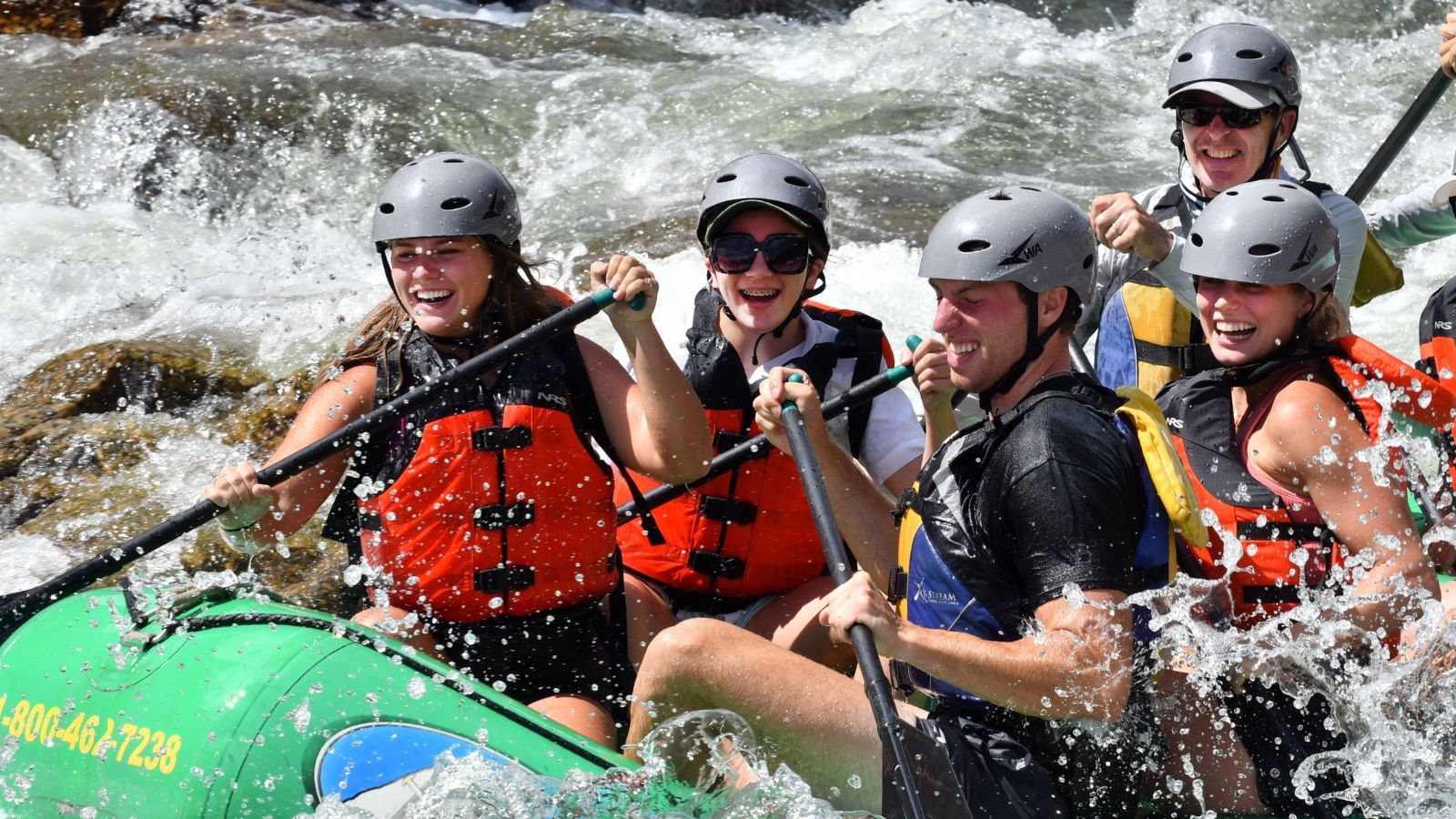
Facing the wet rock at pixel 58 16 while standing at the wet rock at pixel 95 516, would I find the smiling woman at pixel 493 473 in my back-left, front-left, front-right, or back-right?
back-right

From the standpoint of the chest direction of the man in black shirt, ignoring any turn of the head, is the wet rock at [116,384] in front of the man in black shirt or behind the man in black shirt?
in front

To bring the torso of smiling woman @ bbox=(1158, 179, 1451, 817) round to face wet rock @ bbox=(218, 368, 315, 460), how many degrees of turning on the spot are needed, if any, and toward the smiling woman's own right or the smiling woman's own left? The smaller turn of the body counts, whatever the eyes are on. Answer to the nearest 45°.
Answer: approximately 45° to the smiling woman's own right

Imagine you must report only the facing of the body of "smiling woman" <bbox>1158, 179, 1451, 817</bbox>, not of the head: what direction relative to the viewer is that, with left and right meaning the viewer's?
facing the viewer and to the left of the viewer

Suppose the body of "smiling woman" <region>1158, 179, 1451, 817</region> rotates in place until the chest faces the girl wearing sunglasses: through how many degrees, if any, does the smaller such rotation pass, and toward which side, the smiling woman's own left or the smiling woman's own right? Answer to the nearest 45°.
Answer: approximately 45° to the smiling woman's own right

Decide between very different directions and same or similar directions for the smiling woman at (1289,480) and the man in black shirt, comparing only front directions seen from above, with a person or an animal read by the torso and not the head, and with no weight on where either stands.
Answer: same or similar directions

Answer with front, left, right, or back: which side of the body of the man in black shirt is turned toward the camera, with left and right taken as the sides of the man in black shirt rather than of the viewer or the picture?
left

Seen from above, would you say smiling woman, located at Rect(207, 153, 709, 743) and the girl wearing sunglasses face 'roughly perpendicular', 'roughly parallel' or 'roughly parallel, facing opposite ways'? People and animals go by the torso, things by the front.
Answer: roughly parallel

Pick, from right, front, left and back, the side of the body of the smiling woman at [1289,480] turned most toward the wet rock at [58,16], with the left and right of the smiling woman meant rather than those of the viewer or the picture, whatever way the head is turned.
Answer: right

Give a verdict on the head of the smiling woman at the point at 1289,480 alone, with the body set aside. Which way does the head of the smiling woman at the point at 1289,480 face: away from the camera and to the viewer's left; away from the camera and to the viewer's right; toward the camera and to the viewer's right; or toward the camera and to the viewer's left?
toward the camera and to the viewer's left

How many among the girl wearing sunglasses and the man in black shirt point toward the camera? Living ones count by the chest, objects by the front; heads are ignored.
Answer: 1

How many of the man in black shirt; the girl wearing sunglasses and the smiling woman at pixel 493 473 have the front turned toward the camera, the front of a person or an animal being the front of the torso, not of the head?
2

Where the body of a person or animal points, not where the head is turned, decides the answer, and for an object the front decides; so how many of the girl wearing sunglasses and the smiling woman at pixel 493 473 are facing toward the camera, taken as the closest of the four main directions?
2

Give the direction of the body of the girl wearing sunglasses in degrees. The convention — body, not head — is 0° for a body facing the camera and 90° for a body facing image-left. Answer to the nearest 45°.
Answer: approximately 0°

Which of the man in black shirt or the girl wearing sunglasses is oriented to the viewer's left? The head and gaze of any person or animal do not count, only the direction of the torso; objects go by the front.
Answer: the man in black shirt

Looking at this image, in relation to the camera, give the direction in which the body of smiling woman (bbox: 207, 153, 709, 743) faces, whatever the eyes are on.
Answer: toward the camera
